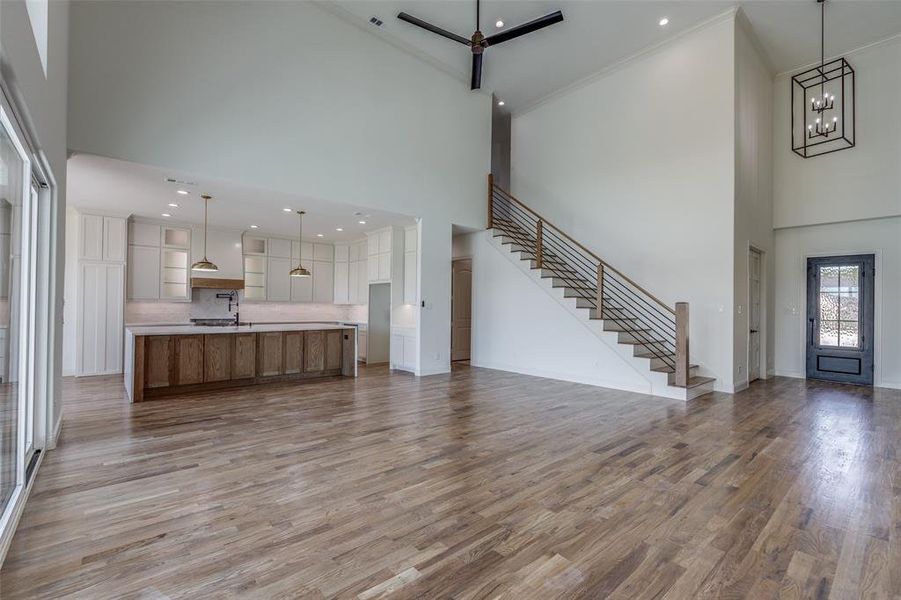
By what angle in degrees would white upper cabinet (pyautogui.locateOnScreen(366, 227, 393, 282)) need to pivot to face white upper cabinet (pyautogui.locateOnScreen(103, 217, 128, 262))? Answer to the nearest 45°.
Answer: approximately 45° to its right

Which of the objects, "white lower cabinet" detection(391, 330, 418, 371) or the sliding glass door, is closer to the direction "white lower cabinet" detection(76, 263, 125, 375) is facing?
the sliding glass door

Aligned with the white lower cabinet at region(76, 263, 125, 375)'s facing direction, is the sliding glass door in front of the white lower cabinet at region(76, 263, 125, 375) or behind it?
in front

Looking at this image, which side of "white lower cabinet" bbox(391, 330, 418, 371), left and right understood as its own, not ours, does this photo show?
front

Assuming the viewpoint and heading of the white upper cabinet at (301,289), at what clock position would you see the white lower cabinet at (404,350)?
The white lower cabinet is roughly at 11 o'clock from the white upper cabinet.

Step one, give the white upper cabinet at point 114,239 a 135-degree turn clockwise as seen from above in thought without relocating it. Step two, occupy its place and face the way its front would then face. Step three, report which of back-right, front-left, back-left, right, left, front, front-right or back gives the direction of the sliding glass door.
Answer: back-left

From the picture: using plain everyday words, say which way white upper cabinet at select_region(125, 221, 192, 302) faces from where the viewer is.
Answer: facing the viewer

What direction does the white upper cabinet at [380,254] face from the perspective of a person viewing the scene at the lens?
facing the viewer and to the left of the viewer

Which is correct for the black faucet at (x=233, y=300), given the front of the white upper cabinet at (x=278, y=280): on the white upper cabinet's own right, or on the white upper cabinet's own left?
on the white upper cabinet's own right

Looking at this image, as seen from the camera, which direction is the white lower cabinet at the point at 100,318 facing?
toward the camera

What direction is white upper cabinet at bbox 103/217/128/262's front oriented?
toward the camera
